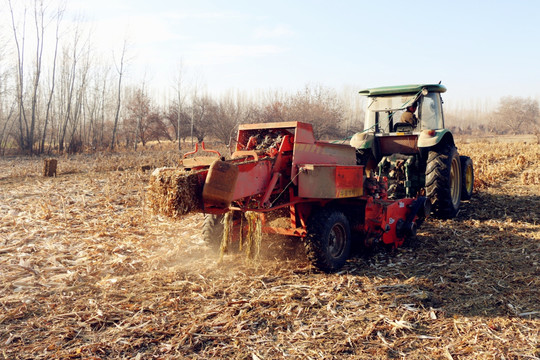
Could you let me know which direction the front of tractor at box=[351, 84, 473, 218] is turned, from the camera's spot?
facing away from the viewer and to the right of the viewer

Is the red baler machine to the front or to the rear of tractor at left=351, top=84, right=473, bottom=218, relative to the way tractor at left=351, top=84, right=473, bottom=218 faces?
to the rear

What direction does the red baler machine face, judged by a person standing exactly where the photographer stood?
facing away from the viewer and to the right of the viewer

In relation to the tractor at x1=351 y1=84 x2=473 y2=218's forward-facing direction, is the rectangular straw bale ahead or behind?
behind
